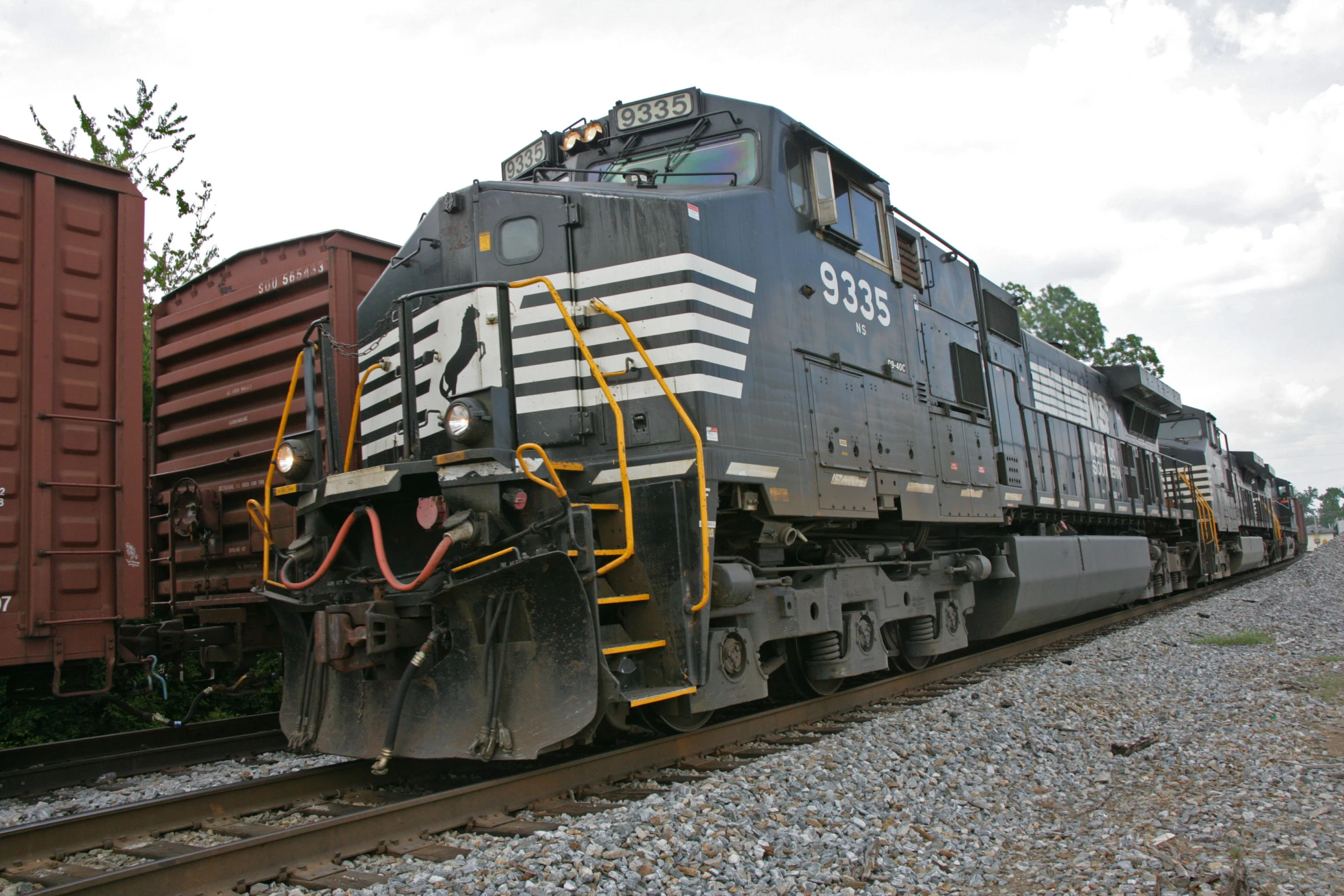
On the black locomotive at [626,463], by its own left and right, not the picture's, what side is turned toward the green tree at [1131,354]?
back

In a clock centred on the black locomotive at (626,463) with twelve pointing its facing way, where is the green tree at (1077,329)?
The green tree is roughly at 5 o'clock from the black locomotive.

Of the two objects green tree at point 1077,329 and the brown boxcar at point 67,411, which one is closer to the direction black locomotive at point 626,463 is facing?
the brown boxcar

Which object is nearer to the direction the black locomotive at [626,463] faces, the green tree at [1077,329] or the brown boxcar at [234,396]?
the brown boxcar

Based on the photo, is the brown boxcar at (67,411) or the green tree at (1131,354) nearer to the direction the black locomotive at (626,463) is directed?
the brown boxcar

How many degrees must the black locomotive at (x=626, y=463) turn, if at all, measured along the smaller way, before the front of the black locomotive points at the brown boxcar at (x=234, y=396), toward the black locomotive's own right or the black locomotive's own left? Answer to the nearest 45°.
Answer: approximately 90° to the black locomotive's own right

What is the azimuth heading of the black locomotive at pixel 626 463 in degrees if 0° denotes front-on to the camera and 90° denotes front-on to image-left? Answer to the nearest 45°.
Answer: approximately 45°

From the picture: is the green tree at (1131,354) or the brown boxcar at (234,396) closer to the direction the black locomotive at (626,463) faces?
the brown boxcar
